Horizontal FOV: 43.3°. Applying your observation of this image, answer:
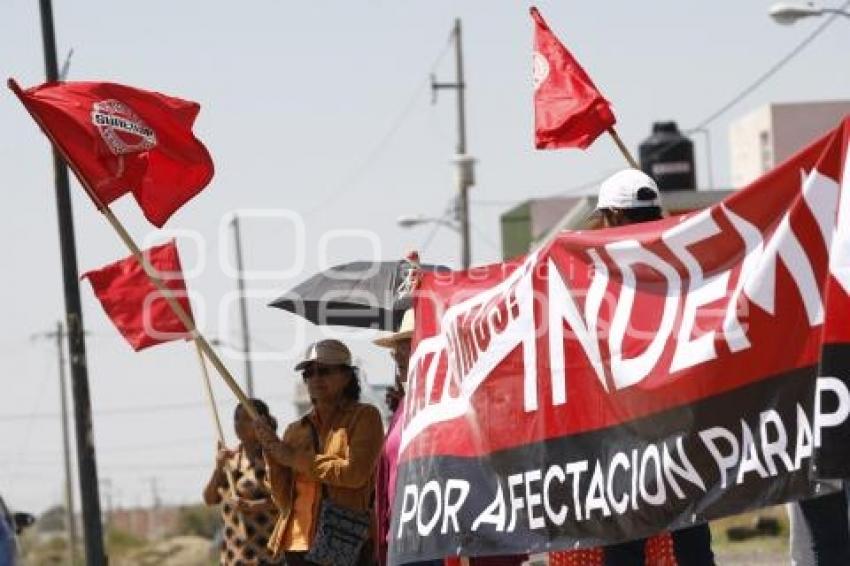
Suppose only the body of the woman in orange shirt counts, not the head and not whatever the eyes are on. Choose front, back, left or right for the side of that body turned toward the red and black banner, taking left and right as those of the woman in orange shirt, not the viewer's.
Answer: left

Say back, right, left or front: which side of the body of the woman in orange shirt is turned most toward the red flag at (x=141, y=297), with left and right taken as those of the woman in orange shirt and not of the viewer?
right

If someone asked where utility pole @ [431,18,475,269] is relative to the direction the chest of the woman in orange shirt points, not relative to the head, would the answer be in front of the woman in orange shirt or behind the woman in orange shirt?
behind

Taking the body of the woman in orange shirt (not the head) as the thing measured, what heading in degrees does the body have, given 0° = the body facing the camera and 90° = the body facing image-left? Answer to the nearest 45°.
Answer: approximately 45°

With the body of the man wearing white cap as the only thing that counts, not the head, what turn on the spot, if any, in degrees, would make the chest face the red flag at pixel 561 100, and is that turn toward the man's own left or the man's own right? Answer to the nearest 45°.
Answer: approximately 45° to the man's own right

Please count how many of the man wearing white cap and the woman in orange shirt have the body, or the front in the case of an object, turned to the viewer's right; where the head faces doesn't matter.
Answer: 0

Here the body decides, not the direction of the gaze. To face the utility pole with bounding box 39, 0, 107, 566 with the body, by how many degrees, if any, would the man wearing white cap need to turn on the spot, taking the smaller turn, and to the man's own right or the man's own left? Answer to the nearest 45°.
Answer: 0° — they already face it

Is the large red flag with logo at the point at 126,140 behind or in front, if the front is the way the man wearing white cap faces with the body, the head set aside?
in front

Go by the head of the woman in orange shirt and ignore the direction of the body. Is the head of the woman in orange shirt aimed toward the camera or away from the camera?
toward the camera

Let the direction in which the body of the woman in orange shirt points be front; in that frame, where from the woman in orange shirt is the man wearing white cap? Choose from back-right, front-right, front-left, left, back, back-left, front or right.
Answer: left
